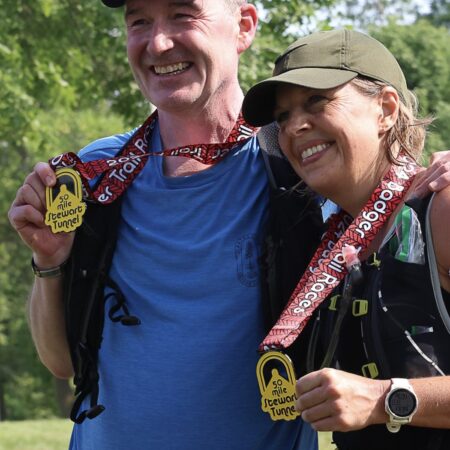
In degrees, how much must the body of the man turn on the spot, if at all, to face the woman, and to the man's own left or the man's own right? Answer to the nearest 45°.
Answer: approximately 45° to the man's own left

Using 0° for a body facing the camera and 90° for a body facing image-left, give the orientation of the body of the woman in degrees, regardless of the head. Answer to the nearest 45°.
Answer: approximately 45°

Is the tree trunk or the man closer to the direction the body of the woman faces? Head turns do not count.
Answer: the man

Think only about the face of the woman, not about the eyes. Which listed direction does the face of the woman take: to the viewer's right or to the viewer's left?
to the viewer's left

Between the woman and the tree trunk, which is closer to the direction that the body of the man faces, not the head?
the woman

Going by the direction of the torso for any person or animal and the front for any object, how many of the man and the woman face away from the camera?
0

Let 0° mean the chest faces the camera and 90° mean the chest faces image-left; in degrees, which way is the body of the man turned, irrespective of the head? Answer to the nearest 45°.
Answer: approximately 0°

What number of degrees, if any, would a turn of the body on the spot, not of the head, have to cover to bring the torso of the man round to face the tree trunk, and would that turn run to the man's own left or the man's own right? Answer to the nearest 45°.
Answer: approximately 180°

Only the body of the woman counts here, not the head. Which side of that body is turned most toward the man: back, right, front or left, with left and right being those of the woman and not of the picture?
right
